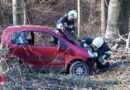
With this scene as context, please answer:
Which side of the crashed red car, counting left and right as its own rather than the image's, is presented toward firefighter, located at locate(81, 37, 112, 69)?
front

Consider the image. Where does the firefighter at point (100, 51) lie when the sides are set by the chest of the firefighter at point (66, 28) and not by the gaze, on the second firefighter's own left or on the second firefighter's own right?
on the second firefighter's own left

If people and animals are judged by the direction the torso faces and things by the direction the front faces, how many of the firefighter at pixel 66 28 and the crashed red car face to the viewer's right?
1

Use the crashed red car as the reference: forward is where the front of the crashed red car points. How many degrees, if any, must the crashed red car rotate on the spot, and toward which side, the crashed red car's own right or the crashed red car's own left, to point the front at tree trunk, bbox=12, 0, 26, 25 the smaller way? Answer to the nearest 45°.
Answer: approximately 90° to the crashed red car's own left

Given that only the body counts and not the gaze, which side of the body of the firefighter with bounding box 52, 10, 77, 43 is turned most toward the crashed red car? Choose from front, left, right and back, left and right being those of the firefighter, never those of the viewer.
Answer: front

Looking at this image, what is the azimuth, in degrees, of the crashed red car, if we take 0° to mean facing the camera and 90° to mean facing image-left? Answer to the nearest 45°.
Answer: approximately 270°
